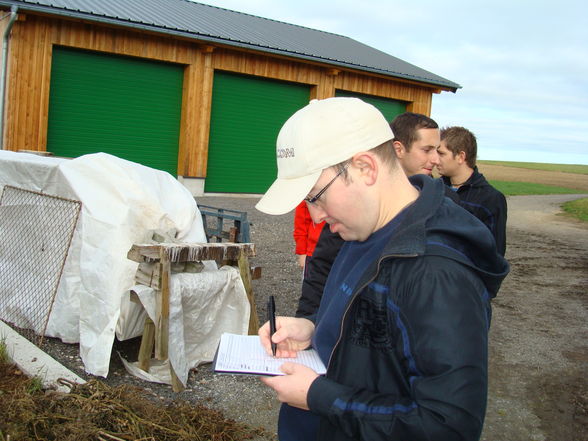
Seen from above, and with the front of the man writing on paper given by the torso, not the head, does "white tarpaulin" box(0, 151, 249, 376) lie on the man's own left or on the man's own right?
on the man's own right

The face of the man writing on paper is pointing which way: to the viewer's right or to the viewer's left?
to the viewer's left

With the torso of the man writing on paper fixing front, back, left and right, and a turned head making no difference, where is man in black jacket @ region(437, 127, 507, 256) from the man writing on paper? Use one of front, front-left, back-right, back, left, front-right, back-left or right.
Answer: right

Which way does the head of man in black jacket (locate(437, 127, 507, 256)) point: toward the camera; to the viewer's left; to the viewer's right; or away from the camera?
to the viewer's left

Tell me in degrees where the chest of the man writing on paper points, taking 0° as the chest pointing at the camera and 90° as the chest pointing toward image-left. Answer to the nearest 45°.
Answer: approximately 90°
